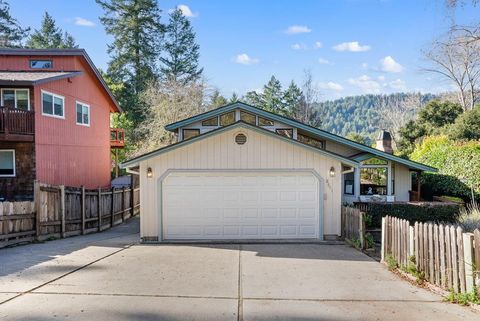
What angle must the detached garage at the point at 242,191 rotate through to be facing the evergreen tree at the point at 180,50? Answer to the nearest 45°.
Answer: approximately 180°

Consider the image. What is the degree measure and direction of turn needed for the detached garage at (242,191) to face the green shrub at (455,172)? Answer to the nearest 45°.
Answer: approximately 135° to its left

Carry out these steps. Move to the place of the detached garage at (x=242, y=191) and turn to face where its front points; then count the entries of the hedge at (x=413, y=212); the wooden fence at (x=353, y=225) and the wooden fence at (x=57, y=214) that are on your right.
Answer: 1

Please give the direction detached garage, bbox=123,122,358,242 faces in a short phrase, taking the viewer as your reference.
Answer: facing the viewer

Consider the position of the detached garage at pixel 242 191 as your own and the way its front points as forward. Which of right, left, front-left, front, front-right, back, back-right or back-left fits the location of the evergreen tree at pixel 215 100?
back

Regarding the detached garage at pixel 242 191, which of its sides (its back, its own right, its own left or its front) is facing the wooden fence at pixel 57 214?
right

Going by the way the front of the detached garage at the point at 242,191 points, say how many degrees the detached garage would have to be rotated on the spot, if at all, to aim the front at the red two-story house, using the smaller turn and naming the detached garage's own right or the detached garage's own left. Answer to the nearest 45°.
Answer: approximately 135° to the detached garage's own right
